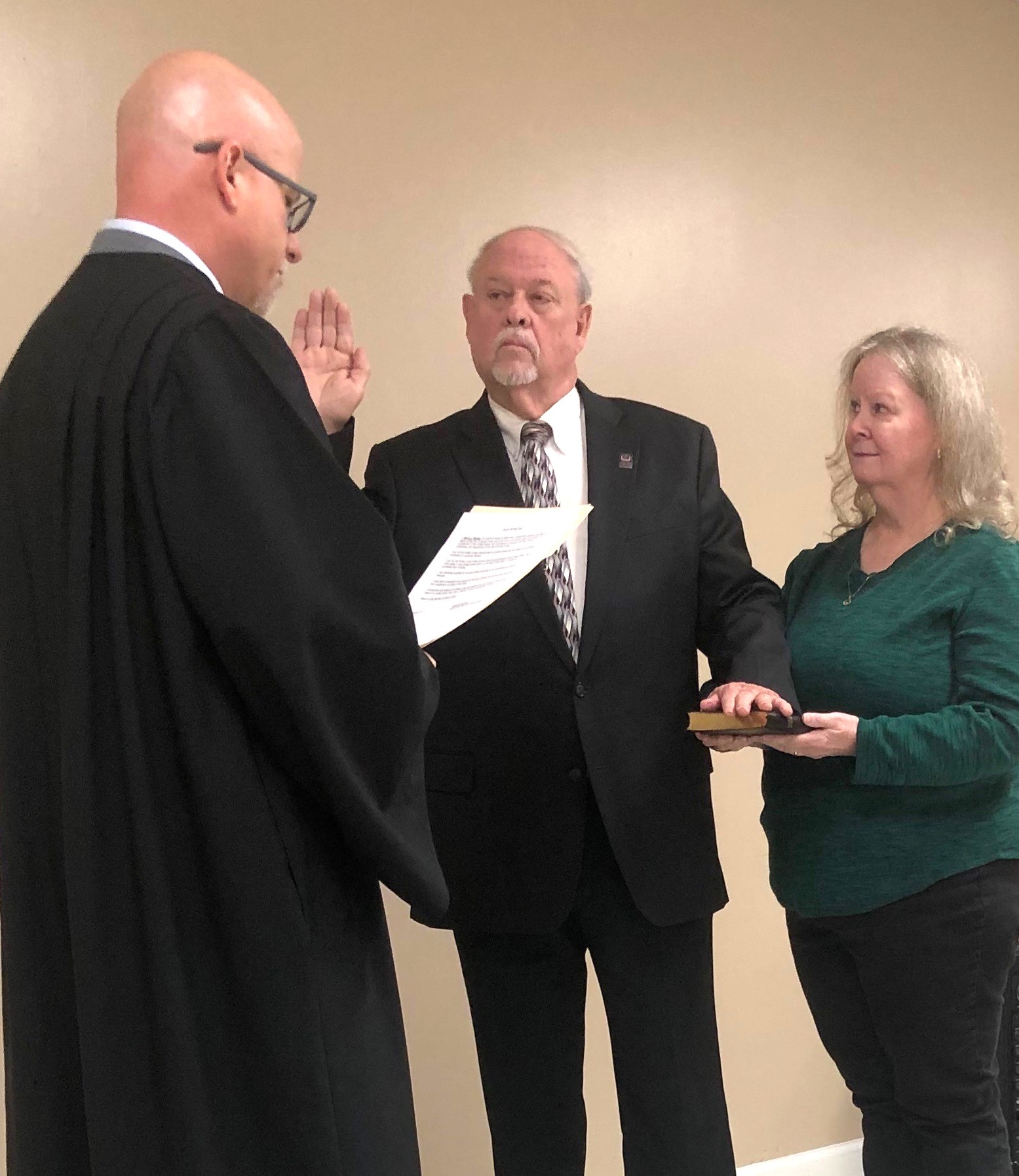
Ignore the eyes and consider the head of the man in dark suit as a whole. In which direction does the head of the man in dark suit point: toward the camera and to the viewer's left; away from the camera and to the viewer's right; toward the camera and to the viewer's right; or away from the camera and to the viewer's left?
toward the camera and to the viewer's left

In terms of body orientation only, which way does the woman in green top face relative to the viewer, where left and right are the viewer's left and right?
facing the viewer and to the left of the viewer

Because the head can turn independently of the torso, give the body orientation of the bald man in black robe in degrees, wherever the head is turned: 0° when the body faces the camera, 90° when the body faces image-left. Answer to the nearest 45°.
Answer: approximately 225°

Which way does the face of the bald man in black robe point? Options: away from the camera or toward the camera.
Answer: away from the camera

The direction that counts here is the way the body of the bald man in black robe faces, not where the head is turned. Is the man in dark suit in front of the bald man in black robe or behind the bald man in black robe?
in front

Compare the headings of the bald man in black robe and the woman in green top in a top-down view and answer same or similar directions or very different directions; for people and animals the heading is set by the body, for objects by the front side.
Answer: very different directions

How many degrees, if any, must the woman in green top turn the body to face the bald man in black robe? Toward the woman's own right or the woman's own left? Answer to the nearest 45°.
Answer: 0° — they already face them

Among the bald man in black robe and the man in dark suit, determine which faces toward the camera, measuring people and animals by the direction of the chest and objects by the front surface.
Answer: the man in dark suit

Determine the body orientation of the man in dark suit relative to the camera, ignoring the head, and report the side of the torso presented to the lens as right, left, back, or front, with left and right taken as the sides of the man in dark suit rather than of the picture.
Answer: front

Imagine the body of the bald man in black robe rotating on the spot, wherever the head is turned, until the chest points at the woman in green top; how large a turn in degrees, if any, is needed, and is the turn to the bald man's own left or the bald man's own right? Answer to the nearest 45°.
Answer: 0° — they already face them

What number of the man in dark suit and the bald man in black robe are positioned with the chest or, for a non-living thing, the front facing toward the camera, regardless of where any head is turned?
1
